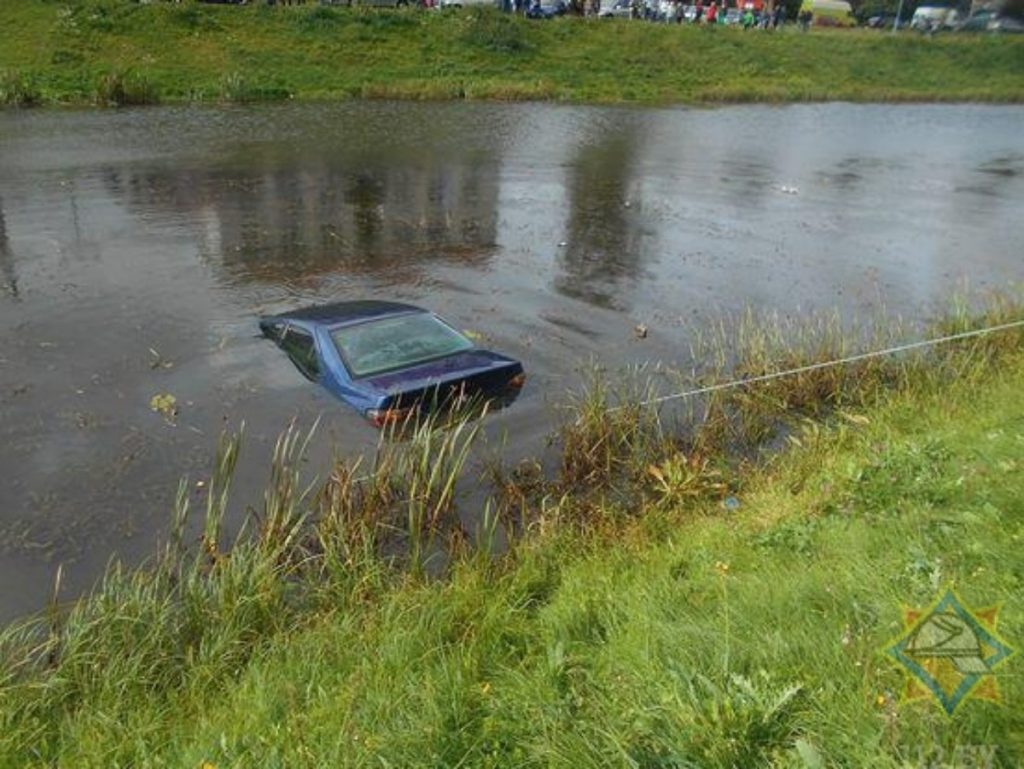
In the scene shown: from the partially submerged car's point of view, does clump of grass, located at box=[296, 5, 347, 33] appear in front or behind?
in front

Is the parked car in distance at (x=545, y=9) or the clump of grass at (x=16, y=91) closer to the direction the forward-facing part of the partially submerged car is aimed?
the clump of grass

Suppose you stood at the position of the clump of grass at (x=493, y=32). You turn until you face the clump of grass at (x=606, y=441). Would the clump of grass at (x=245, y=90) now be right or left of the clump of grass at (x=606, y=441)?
right

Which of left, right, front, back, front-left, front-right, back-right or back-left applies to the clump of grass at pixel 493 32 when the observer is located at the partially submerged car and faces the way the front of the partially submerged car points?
front-right

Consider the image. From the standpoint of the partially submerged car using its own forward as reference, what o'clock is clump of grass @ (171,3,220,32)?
The clump of grass is roughly at 1 o'clock from the partially submerged car.

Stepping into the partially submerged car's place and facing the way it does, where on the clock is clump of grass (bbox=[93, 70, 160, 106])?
The clump of grass is roughly at 1 o'clock from the partially submerged car.

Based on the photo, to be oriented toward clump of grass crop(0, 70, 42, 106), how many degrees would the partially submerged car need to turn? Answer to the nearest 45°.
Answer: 0° — it already faces it

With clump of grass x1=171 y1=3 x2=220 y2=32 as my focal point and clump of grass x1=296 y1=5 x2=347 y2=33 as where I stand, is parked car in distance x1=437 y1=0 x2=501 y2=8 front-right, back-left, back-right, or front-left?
back-right

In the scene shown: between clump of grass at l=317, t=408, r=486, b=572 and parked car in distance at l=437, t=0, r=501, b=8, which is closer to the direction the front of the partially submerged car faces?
the parked car in distance

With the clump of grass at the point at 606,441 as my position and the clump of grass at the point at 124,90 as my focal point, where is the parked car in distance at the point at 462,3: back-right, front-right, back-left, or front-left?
front-right

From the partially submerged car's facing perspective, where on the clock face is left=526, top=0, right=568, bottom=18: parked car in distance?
The parked car in distance is roughly at 2 o'clock from the partially submerged car.

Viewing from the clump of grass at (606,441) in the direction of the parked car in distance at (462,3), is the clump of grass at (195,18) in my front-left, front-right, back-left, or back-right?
front-left

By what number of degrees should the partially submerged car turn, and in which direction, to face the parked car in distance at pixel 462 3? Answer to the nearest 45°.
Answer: approximately 45° to its right

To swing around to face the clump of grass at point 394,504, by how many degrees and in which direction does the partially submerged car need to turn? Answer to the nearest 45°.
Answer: approximately 135° to its left

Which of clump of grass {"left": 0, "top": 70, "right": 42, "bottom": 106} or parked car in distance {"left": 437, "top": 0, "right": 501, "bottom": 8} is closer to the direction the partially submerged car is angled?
the clump of grass

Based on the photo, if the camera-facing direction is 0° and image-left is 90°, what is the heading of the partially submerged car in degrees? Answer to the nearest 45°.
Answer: approximately 135°

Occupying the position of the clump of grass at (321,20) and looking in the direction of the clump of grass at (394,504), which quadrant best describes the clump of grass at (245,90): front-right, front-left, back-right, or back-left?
front-right
